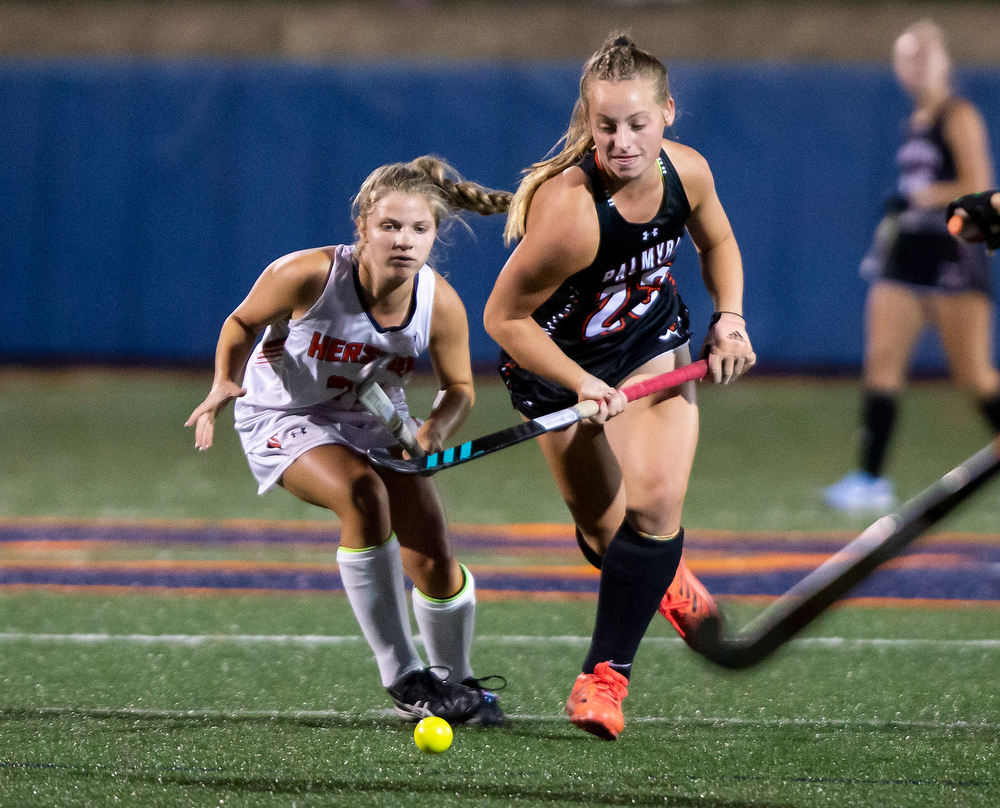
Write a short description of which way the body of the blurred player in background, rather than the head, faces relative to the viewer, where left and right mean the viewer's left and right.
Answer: facing the viewer and to the left of the viewer

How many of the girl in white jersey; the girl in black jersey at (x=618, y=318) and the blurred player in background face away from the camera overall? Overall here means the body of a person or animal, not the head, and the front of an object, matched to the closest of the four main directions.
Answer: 0

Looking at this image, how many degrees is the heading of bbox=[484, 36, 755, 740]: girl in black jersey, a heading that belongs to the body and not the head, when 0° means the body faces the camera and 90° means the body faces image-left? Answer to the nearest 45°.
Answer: approximately 315°

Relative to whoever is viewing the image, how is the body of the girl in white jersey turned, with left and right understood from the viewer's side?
facing the viewer and to the right of the viewer

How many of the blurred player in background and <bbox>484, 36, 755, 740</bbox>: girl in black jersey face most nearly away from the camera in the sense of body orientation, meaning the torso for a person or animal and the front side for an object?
0

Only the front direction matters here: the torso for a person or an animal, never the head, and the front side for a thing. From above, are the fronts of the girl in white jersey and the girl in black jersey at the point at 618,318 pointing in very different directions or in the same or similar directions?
same or similar directions

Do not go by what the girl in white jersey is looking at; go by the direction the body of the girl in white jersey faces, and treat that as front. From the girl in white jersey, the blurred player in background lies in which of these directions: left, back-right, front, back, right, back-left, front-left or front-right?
left

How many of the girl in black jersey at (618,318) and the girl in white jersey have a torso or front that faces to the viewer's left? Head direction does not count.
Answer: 0

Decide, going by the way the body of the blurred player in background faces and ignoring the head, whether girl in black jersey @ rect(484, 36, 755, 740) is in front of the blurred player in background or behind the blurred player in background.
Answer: in front
